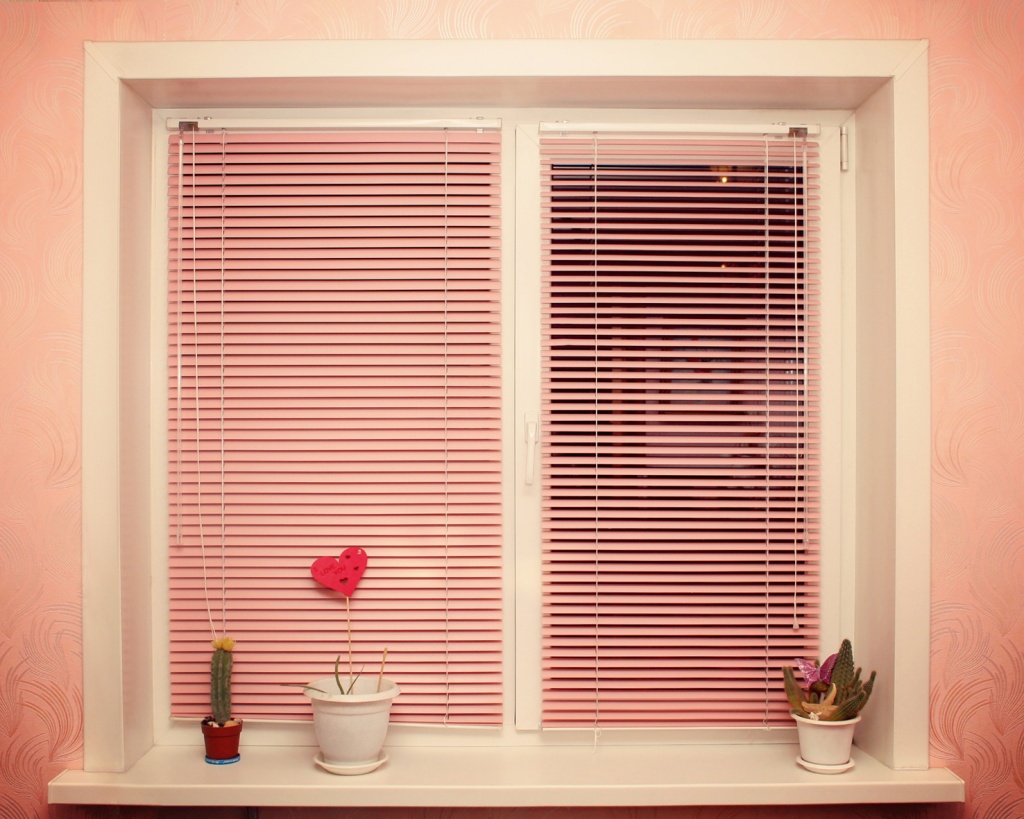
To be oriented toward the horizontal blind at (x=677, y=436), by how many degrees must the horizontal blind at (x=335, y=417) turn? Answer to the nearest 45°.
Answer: approximately 90° to its left

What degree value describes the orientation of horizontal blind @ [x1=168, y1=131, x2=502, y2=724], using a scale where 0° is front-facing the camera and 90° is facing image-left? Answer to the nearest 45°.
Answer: approximately 0°

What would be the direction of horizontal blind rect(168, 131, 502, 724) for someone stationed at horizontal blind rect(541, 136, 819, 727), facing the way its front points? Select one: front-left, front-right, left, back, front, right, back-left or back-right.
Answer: right

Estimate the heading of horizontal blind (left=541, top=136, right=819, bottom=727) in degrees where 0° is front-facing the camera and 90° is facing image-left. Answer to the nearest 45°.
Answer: approximately 0°

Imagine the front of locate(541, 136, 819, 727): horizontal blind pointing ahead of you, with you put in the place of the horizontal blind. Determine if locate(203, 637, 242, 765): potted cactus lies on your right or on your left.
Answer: on your right

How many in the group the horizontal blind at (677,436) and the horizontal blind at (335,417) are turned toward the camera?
2
